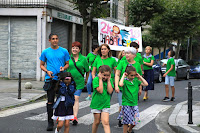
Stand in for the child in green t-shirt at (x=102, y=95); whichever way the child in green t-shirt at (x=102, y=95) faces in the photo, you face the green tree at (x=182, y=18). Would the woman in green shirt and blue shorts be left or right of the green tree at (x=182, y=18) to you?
left

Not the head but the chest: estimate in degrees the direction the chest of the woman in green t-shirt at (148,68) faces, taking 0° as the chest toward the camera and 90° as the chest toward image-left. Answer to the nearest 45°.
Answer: approximately 45°

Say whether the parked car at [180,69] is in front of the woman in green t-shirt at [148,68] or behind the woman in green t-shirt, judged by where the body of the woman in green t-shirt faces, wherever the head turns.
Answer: behind

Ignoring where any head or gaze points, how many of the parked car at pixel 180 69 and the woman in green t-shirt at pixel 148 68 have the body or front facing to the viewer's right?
0
